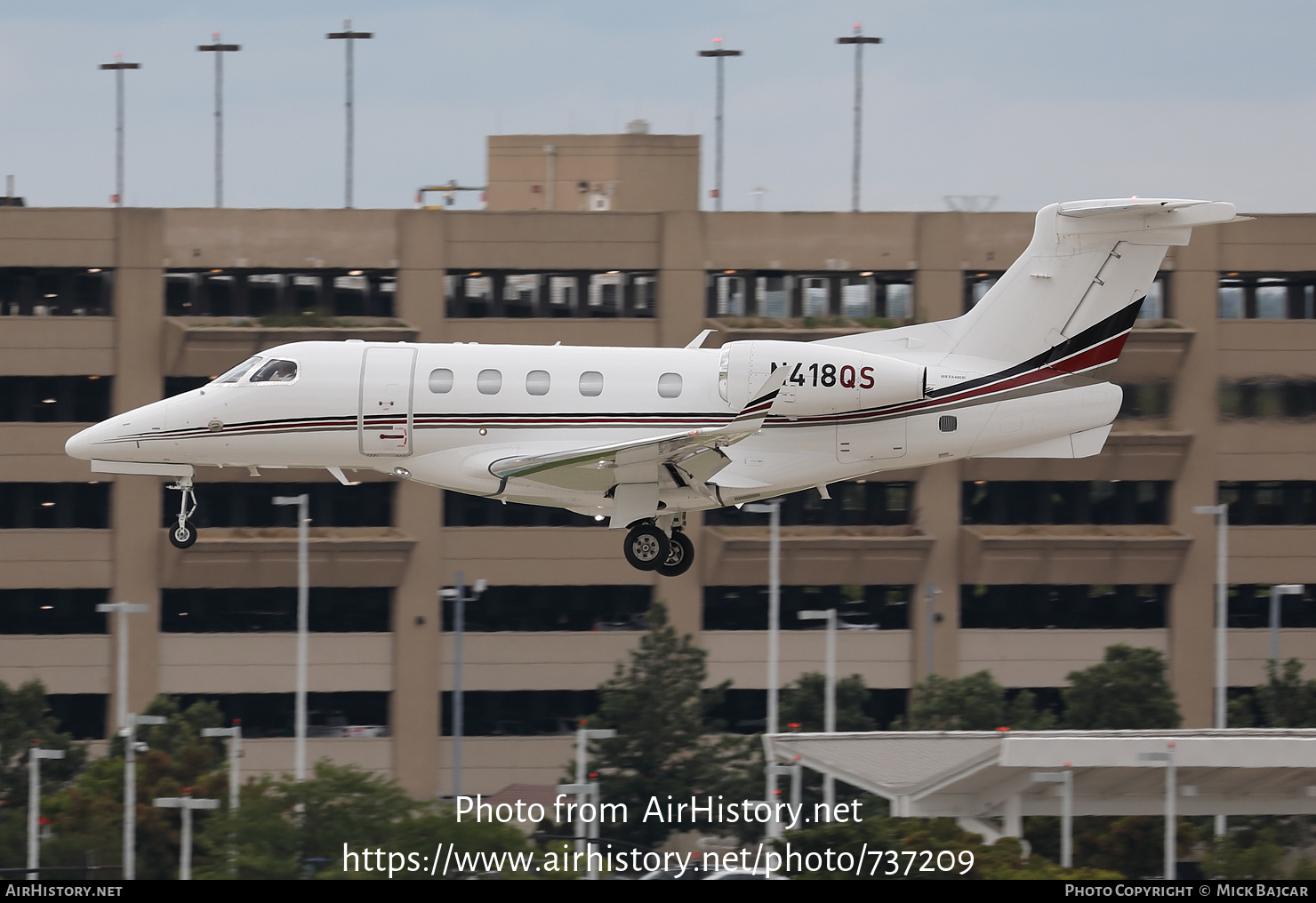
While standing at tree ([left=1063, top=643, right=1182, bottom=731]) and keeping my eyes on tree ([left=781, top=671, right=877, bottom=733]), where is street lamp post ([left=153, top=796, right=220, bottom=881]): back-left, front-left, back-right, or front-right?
front-left

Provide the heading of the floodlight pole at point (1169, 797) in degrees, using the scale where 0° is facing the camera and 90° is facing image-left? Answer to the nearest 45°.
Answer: approximately 90°

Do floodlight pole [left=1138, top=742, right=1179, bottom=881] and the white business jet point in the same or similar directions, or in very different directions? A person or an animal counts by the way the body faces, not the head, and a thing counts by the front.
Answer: same or similar directions

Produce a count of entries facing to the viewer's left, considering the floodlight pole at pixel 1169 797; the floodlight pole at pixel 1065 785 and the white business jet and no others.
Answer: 3

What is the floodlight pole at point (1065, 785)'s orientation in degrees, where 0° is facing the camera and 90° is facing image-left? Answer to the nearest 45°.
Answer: approximately 90°

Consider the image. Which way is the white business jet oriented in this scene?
to the viewer's left

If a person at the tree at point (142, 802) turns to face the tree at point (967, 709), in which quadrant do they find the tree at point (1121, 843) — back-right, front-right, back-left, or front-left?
front-right

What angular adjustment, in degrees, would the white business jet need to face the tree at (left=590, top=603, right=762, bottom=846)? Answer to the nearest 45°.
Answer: approximately 90° to its right

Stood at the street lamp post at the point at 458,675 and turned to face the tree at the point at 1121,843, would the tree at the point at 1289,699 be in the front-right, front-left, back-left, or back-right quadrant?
front-left

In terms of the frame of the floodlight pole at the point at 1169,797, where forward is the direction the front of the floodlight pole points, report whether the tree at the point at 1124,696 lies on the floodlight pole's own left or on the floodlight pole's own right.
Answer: on the floodlight pole's own right
